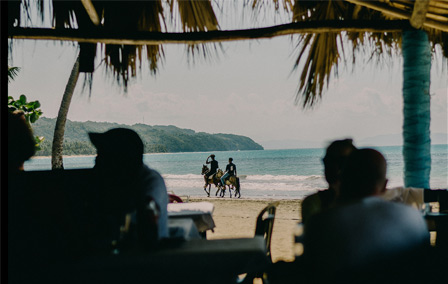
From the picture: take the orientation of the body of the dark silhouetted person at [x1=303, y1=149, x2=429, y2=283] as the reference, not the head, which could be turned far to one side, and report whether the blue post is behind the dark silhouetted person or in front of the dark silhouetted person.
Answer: in front

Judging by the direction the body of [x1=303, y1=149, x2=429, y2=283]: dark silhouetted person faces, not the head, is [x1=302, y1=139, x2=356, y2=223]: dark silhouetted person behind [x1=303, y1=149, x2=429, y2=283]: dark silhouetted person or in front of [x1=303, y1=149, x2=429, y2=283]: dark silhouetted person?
in front

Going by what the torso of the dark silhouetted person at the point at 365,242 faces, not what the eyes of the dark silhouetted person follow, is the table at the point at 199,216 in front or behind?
in front

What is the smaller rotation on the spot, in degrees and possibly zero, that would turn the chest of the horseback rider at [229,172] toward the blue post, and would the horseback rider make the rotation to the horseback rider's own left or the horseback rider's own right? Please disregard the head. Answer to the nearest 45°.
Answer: approximately 90° to the horseback rider's own left

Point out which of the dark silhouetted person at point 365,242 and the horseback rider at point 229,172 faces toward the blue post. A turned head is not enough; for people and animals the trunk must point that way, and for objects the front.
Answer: the dark silhouetted person

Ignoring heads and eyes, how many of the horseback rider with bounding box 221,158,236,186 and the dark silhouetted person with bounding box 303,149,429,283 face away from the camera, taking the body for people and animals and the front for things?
1

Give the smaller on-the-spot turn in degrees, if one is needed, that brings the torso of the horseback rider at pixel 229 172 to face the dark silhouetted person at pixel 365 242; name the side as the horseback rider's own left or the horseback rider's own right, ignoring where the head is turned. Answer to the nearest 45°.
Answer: approximately 90° to the horseback rider's own left

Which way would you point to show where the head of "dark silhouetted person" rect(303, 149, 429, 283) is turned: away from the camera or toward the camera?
away from the camera

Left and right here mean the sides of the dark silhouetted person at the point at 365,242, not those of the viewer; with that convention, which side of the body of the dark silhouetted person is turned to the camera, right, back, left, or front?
back
